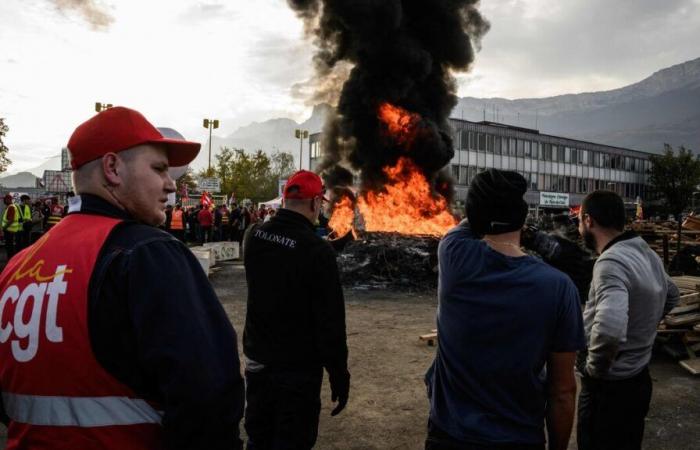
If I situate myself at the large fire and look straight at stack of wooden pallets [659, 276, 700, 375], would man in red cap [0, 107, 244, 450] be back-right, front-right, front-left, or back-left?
front-right

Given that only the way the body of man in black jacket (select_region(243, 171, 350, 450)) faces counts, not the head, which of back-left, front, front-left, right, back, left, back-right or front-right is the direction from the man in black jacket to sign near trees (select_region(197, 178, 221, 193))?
front-left

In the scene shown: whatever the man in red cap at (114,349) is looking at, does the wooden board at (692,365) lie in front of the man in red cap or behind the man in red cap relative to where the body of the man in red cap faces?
in front

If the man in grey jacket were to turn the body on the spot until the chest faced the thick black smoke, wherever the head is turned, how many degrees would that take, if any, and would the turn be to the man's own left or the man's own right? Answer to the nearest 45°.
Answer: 0° — they already face it

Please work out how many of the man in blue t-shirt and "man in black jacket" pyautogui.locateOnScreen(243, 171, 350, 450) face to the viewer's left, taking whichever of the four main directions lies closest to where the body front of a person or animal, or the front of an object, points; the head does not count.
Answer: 0

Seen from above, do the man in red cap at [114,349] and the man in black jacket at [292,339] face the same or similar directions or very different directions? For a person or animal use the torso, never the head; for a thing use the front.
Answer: same or similar directions

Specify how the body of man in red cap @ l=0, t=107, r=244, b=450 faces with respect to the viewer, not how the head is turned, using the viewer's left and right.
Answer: facing away from the viewer and to the right of the viewer

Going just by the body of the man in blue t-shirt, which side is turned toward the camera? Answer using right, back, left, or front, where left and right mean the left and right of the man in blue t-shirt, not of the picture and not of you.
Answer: back

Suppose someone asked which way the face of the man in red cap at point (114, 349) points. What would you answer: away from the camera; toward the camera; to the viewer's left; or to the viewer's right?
to the viewer's right

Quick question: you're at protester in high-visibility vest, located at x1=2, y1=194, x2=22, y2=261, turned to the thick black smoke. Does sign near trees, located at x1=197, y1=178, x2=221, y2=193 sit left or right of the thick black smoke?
left

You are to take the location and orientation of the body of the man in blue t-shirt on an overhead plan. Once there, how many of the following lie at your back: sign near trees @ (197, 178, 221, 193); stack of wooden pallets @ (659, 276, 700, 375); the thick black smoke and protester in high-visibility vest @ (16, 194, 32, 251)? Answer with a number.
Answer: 0

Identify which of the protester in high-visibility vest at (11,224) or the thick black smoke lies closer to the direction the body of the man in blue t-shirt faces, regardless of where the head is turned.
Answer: the thick black smoke

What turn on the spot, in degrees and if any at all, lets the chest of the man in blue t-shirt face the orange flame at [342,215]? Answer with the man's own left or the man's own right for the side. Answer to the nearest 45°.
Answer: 0° — they already face it

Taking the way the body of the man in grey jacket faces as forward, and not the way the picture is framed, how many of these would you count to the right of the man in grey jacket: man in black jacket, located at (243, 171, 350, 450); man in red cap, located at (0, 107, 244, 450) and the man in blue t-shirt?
0

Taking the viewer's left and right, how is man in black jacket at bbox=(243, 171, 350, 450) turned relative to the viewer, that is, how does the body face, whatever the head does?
facing away from the viewer and to the right of the viewer
